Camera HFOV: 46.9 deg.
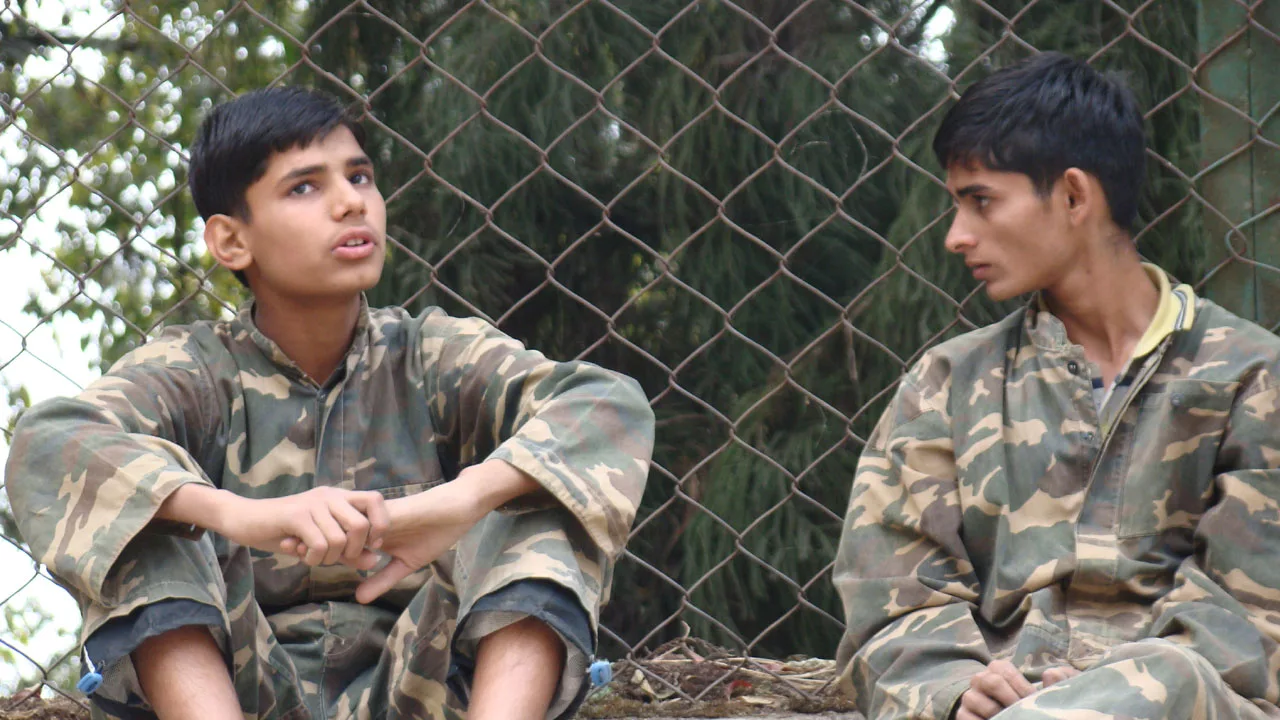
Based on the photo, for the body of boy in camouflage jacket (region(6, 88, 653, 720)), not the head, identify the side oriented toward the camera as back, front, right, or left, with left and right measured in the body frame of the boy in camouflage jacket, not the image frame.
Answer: front

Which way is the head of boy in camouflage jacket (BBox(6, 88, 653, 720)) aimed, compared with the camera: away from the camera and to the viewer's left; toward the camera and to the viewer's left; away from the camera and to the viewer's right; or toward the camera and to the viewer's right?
toward the camera and to the viewer's right

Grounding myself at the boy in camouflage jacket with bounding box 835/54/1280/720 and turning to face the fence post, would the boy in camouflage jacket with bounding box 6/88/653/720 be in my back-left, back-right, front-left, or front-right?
back-left

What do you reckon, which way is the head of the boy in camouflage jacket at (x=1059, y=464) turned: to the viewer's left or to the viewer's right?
to the viewer's left

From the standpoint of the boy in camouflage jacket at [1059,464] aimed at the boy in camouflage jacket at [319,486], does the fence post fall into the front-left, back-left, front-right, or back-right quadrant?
back-right

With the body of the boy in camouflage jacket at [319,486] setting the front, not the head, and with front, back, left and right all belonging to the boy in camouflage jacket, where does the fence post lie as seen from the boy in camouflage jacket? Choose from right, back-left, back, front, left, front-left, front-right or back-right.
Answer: left

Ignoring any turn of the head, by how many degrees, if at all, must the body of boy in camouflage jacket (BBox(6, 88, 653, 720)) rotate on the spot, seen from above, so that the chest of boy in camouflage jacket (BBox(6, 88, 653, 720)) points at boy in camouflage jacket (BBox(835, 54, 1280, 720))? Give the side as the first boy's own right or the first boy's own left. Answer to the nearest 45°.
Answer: approximately 90° to the first boy's own left
